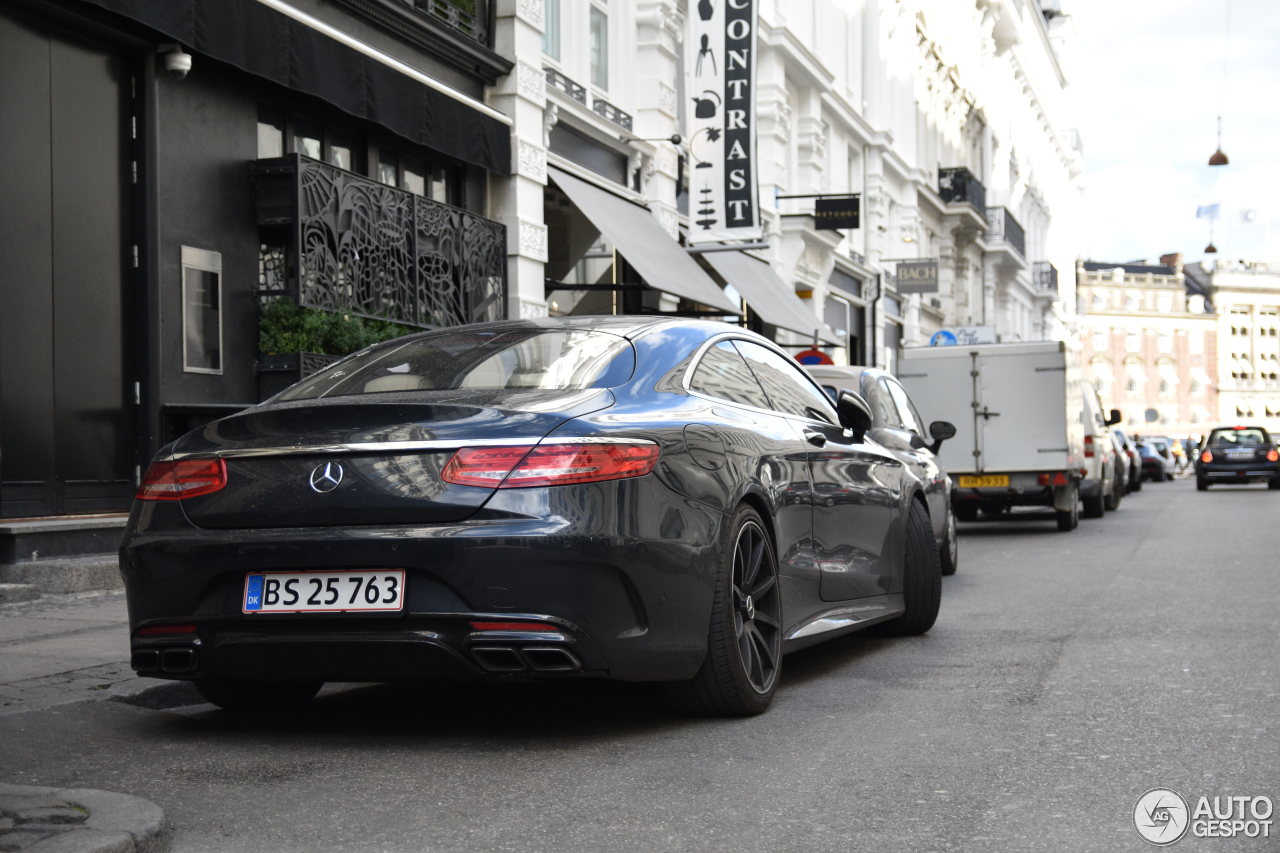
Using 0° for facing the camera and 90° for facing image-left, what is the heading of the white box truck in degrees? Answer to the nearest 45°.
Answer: approximately 180°

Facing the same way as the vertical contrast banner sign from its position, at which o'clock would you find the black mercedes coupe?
The black mercedes coupe is roughly at 12 o'clock from the vertical contrast banner sign.

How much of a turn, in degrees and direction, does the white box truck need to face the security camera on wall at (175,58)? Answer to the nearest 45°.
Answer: approximately 135° to its left

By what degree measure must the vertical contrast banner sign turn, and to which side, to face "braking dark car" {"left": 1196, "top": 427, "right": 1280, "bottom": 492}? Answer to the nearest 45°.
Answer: approximately 135° to its left

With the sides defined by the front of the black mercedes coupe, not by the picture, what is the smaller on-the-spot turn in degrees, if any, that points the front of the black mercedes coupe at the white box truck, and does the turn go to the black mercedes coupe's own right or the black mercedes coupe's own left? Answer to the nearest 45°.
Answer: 0° — it already faces it
